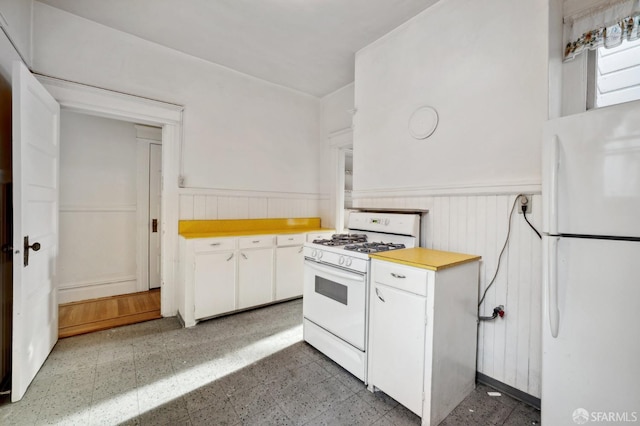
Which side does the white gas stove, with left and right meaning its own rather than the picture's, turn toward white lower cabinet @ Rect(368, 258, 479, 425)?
left

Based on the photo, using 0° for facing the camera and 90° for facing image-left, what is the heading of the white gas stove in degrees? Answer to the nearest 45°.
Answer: approximately 45°

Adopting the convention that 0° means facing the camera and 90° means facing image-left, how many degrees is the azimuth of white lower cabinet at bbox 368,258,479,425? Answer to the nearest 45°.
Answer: approximately 45°

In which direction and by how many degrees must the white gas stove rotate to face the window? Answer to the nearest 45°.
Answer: approximately 135° to its left

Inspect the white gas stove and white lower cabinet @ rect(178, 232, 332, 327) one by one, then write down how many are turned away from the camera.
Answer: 0

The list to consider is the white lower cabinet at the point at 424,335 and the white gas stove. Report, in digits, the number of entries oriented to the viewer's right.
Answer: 0

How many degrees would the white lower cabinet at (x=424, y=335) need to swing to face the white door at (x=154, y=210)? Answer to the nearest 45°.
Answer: approximately 45° to its right

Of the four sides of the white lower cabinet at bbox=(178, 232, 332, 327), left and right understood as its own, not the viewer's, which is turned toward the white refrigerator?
front

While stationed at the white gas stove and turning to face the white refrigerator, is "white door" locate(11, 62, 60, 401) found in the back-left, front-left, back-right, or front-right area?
back-right
